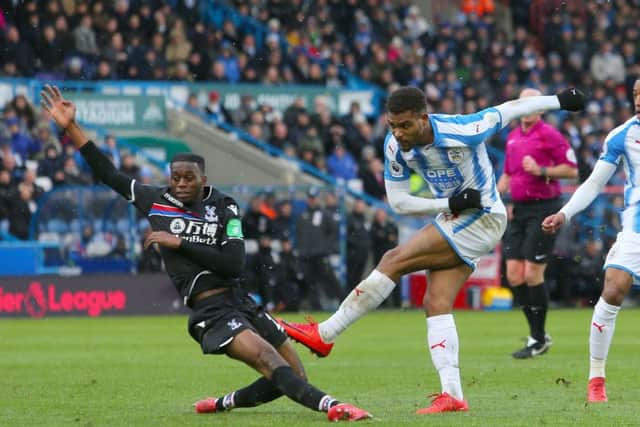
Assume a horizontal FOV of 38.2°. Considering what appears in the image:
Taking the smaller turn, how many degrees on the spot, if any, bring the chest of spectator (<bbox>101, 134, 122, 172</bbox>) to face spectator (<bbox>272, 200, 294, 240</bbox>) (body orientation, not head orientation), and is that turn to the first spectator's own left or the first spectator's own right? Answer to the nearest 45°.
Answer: approximately 90° to the first spectator's own left

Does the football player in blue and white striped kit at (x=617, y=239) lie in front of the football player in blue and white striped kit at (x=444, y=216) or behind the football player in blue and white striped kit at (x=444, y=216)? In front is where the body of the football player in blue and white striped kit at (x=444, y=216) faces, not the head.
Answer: behind

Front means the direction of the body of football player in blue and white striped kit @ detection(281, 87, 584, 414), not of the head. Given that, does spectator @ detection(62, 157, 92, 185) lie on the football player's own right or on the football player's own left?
on the football player's own right

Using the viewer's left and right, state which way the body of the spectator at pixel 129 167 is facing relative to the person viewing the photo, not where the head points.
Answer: facing the viewer

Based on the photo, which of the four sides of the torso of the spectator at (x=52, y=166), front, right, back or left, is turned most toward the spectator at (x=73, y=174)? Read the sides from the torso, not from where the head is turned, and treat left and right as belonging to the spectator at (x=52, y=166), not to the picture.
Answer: left

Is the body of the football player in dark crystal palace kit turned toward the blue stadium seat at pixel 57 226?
no

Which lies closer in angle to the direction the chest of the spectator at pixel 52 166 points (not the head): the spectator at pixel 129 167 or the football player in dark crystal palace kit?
the football player in dark crystal palace kit

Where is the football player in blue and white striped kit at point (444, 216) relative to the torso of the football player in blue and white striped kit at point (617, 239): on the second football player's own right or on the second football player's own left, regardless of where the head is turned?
on the second football player's own right

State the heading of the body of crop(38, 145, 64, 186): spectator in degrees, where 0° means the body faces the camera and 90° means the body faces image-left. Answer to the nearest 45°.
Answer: approximately 0°

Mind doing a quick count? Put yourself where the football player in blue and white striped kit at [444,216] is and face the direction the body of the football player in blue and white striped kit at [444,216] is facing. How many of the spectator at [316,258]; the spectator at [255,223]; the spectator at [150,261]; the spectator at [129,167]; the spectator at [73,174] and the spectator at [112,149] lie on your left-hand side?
0

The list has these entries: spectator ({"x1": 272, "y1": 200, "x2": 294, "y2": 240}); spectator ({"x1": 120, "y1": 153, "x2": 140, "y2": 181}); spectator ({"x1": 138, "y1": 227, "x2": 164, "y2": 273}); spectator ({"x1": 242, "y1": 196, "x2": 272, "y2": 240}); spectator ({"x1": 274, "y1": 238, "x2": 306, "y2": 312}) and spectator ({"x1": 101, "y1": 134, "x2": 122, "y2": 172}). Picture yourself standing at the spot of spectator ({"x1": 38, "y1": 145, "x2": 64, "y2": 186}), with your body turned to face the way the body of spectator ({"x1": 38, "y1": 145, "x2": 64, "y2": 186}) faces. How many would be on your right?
0

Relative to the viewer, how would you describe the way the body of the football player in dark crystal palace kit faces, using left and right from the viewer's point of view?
facing the viewer

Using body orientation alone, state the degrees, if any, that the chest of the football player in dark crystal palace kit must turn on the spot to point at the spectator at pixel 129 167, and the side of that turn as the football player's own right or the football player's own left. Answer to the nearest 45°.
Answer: approximately 180°

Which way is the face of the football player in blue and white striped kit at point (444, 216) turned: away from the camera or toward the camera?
toward the camera
